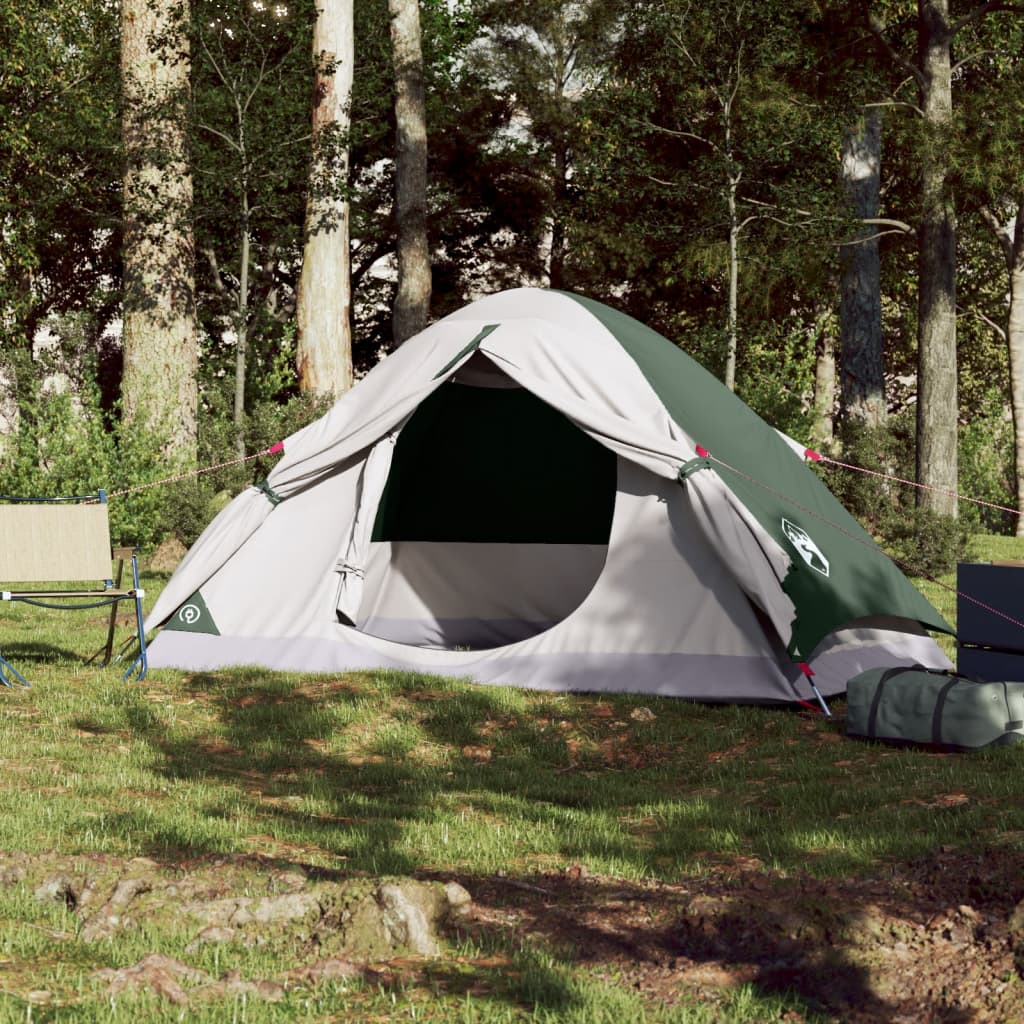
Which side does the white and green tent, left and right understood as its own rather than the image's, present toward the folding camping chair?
right

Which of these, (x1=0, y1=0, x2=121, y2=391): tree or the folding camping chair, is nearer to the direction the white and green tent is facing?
the folding camping chair

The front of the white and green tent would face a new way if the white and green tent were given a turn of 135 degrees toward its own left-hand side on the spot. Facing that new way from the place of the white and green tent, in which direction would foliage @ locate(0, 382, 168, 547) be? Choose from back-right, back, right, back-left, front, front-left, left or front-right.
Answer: left

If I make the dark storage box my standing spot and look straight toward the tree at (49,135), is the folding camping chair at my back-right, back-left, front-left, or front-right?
front-left

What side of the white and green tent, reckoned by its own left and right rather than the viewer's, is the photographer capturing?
front

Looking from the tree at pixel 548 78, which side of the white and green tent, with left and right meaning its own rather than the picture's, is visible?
back

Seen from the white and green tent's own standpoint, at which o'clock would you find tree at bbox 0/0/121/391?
The tree is roughly at 5 o'clock from the white and green tent.

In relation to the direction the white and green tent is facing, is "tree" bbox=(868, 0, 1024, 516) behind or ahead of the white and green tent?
behind

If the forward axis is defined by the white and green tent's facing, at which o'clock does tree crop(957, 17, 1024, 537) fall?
The tree is roughly at 7 o'clock from the white and green tent.

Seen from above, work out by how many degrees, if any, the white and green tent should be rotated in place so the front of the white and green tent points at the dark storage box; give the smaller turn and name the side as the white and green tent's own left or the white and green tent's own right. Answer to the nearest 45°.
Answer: approximately 45° to the white and green tent's own left
